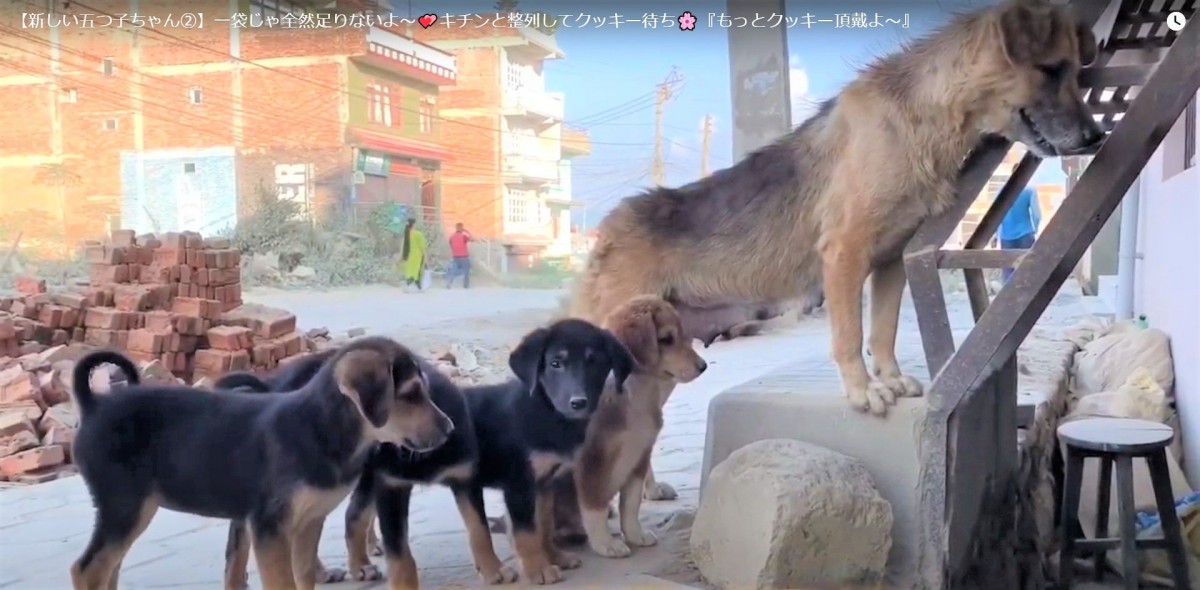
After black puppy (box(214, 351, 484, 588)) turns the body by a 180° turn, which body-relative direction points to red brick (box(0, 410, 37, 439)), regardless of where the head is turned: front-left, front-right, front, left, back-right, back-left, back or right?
front-right

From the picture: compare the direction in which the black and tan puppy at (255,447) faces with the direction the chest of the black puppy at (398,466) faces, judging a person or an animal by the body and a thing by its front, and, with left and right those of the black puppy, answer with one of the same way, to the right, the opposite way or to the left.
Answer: the same way

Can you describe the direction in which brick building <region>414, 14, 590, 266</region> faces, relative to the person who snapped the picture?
facing the viewer and to the right of the viewer

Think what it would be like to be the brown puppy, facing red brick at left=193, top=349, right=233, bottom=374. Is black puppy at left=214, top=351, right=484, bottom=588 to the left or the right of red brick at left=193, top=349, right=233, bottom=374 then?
left

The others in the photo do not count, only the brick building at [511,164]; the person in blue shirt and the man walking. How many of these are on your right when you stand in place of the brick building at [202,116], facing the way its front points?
0

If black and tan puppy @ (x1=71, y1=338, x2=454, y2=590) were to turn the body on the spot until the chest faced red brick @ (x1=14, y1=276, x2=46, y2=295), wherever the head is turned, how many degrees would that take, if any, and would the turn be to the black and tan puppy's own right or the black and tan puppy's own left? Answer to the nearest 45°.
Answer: approximately 135° to the black and tan puppy's own left

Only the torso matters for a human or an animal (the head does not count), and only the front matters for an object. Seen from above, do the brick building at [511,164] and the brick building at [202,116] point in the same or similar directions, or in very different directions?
same or similar directions

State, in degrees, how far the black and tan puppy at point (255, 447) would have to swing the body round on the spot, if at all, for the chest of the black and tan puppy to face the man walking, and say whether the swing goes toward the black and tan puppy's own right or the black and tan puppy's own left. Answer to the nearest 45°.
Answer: approximately 45° to the black and tan puppy's own left

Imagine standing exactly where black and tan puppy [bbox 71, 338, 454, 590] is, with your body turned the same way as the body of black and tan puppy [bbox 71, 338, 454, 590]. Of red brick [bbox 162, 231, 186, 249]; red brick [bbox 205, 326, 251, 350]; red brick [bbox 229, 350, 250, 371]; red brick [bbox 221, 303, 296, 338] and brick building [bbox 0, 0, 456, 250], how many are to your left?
5

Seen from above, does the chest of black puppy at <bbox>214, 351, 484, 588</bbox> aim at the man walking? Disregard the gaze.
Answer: no

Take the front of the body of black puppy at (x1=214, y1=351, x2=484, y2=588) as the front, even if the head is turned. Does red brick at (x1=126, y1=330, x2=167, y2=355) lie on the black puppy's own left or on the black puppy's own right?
on the black puppy's own left

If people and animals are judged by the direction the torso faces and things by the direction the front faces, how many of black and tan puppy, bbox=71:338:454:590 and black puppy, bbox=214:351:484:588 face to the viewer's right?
2

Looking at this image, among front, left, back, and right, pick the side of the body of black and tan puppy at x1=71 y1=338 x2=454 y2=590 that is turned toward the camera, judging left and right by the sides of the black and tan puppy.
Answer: right

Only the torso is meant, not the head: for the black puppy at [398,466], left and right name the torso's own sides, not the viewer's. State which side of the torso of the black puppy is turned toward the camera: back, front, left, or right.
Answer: right
